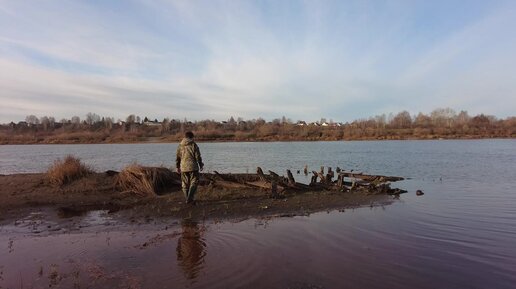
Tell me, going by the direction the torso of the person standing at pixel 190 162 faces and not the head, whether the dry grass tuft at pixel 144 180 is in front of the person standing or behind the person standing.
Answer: in front

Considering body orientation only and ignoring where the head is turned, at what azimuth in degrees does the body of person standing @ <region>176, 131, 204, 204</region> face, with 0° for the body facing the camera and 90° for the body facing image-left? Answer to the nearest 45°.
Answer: approximately 180°

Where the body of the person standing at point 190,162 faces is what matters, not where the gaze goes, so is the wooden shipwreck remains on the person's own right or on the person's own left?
on the person's own right

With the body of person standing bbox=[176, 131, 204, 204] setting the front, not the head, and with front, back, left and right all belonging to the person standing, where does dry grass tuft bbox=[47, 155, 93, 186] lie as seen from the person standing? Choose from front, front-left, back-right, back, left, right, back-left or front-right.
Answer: front-left

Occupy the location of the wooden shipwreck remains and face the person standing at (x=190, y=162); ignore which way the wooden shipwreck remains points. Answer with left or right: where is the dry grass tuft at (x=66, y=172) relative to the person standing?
right
